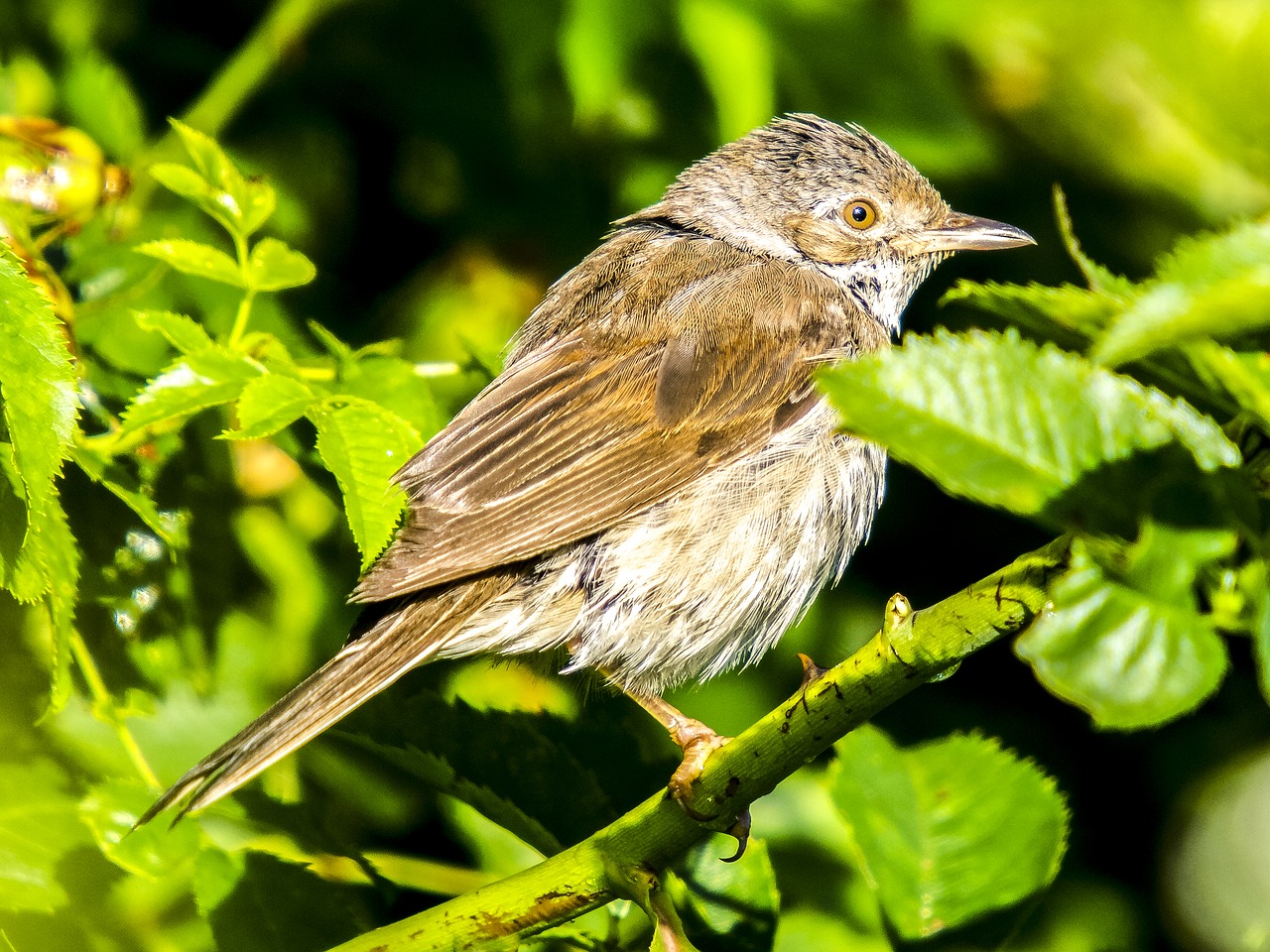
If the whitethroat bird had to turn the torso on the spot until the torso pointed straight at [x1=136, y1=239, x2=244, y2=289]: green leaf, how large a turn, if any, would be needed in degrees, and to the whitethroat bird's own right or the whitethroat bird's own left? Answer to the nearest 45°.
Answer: approximately 135° to the whitethroat bird's own right

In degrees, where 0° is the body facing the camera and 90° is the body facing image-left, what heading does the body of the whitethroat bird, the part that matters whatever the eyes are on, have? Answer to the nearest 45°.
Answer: approximately 270°

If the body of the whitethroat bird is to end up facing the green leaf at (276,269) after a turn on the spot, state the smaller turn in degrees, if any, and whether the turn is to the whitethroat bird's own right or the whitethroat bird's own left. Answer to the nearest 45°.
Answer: approximately 135° to the whitethroat bird's own right

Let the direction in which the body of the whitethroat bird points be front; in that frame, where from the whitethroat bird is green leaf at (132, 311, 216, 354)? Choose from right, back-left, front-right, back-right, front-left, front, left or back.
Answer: back-right
